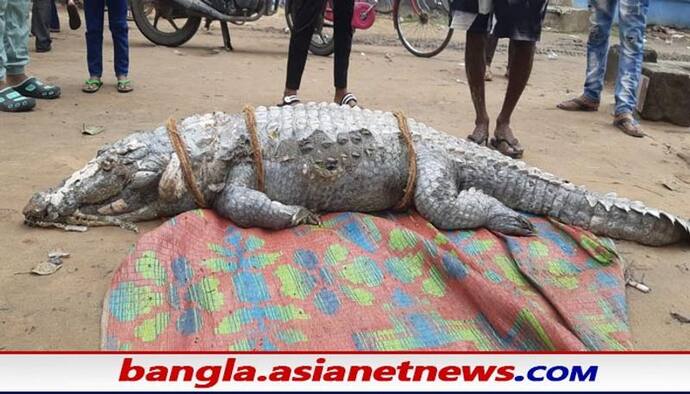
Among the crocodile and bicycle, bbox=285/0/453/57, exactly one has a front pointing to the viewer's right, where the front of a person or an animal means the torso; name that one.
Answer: the bicycle

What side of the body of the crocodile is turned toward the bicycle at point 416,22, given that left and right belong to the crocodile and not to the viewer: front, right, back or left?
right

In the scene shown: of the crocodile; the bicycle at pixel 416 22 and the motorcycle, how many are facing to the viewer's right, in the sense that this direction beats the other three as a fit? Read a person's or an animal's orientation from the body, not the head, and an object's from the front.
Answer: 2

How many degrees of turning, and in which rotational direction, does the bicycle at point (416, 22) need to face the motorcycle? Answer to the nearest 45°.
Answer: approximately 135° to its right

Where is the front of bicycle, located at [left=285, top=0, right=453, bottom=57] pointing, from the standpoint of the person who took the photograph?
facing to the right of the viewer

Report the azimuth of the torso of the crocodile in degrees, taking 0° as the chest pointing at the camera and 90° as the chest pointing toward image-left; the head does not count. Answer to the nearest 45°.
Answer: approximately 90°

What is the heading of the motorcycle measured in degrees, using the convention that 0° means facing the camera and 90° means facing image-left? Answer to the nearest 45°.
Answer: approximately 270°

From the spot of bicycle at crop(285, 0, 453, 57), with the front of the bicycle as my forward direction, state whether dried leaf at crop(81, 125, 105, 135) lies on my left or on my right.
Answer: on my right

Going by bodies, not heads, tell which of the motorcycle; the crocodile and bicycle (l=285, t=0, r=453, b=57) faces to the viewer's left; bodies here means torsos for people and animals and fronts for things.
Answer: the crocodile

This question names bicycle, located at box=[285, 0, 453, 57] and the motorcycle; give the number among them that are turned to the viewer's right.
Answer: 2
